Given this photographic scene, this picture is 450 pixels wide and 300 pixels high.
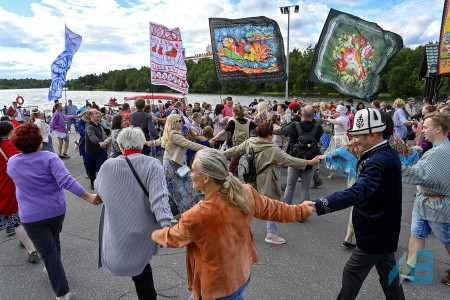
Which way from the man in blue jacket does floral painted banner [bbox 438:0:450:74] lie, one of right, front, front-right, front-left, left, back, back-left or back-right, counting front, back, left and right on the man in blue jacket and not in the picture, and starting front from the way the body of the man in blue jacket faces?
right

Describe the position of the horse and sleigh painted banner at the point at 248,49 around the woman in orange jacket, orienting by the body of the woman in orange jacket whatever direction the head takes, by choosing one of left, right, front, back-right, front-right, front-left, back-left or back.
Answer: front-right

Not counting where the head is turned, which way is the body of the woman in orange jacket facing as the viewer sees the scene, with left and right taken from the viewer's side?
facing away from the viewer and to the left of the viewer

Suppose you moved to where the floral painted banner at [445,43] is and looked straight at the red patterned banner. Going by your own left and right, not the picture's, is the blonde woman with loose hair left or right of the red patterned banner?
left

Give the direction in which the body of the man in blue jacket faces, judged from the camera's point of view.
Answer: to the viewer's left

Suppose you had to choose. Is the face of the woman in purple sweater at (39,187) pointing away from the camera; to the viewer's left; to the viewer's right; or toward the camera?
away from the camera

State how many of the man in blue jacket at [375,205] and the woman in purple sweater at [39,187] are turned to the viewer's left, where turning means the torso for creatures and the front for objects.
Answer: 1

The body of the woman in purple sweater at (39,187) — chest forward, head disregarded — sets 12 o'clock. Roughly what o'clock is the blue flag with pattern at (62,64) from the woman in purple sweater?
The blue flag with pattern is roughly at 12 o'clock from the woman in purple sweater.

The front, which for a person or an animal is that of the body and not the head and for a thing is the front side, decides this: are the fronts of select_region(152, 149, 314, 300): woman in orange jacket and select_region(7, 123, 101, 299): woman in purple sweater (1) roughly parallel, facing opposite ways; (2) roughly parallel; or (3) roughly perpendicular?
roughly parallel

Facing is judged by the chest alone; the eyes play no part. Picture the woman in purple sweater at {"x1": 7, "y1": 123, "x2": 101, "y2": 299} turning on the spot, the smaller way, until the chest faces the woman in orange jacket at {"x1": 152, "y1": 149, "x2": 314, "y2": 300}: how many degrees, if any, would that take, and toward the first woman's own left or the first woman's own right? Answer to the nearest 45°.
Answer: approximately 135° to the first woman's own right

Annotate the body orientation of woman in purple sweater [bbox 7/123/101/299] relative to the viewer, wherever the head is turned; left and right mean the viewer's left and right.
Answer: facing away from the viewer

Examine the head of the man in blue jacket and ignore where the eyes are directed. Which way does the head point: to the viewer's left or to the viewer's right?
to the viewer's left
